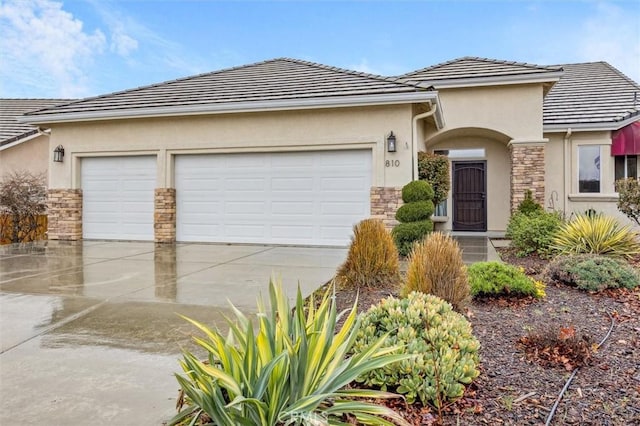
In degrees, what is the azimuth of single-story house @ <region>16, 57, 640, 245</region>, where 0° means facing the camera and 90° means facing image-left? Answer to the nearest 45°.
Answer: approximately 0°

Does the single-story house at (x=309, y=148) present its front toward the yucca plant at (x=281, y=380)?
yes

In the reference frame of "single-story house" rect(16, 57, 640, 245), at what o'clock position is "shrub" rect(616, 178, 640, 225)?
The shrub is roughly at 10 o'clock from the single-story house.

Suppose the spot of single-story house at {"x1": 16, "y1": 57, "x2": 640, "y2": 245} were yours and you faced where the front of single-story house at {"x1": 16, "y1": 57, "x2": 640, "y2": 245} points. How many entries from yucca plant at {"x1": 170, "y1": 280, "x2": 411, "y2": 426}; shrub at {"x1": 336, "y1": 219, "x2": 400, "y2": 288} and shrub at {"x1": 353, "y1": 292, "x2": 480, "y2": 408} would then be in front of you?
3

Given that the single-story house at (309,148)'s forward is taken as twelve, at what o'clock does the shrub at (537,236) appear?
The shrub is roughly at 10 o'clock from the single-story house.

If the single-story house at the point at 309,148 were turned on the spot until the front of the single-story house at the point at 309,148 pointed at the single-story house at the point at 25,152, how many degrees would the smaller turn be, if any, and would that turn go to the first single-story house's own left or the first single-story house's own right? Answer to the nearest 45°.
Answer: approximately 90° to the first single-story house's own right

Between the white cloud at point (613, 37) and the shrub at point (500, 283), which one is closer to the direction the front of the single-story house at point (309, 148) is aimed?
the shrub
